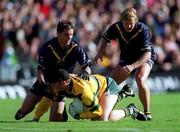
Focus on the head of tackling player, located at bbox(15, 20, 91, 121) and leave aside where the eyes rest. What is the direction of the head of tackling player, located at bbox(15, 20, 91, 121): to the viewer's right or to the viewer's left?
to the viewer's right

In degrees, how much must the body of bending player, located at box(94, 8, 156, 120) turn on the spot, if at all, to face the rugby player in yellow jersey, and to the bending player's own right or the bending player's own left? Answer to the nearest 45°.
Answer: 0° — they already face them
